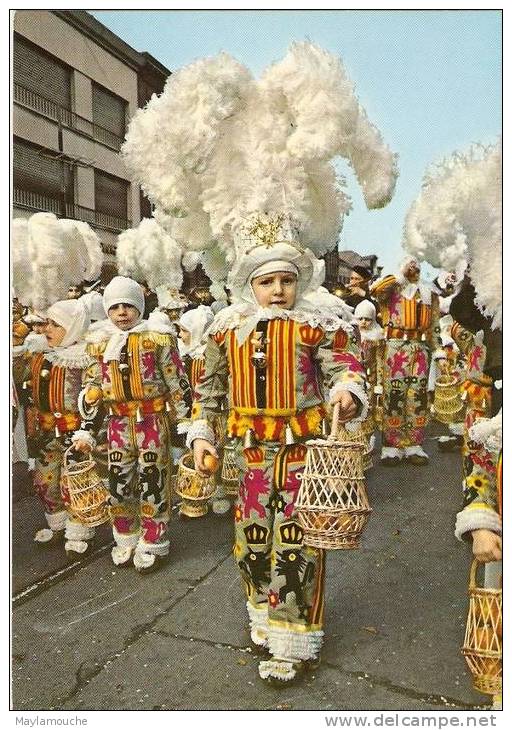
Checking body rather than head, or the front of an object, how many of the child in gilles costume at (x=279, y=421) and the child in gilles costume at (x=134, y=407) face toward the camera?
2

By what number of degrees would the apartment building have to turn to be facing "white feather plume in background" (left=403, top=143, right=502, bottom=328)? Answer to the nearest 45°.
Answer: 0° — it already faces it

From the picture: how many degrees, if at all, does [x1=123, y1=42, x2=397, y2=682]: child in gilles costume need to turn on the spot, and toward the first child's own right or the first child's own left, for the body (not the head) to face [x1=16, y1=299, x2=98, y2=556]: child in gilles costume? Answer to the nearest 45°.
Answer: approximately 135° to the first child's own right

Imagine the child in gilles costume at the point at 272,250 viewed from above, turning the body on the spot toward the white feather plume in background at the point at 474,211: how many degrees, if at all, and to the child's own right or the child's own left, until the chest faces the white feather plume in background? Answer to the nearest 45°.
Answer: approximately 45° to the child's own left

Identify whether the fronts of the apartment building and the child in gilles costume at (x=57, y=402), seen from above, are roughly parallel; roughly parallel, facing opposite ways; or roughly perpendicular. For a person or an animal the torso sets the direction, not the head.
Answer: roughly perpendicular

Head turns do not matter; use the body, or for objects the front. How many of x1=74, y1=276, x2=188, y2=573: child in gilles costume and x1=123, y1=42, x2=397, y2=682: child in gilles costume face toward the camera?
2
